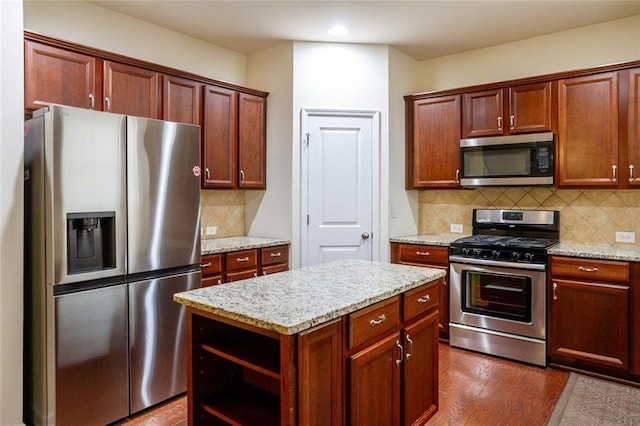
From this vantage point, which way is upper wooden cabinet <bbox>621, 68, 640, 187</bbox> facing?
toward the camera

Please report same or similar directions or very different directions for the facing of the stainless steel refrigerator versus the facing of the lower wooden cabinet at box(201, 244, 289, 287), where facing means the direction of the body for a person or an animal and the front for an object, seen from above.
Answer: same or similar directions

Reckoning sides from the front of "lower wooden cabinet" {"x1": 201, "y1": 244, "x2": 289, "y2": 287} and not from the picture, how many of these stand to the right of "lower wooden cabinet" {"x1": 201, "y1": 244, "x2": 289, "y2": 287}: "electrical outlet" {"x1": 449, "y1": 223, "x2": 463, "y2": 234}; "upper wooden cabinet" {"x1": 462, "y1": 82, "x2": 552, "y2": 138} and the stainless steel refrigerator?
1

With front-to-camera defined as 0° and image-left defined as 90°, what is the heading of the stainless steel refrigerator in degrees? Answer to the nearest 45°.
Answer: approximately 315°

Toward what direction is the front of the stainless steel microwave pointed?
toward the camera

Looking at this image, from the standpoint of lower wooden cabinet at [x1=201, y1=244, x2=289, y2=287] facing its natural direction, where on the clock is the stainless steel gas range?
The stainless steel gas range is roughly at 11 o'clock from the lower wooden cabinet.

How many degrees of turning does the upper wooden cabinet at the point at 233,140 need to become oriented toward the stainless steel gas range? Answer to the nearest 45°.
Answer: approximately 45° to its left

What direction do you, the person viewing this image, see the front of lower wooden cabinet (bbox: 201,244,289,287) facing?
facing the viewer and to the right of the viewer

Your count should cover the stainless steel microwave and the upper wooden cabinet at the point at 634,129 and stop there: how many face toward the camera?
2

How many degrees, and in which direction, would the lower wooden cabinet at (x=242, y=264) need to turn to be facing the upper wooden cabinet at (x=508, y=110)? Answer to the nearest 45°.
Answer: approximately 45° to its left

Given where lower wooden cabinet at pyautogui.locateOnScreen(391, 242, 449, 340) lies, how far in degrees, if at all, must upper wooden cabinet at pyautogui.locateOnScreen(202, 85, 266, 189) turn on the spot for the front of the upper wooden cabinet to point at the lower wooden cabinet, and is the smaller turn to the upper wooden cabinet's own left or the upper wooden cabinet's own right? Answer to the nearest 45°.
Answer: approximately 45° to the upper wooden cabinet's own left

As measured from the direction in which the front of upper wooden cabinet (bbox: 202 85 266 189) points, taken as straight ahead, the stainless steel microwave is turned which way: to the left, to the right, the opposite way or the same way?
to the right

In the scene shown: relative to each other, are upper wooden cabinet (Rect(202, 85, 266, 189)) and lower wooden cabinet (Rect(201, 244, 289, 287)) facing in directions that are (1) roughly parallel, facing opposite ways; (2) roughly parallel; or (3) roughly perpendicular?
roughly parallel

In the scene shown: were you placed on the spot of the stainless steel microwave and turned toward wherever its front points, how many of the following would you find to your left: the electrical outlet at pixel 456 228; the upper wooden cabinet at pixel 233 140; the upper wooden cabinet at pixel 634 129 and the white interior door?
1

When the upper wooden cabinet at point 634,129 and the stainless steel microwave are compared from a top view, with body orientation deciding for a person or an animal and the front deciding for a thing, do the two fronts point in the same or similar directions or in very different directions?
same or similar directions

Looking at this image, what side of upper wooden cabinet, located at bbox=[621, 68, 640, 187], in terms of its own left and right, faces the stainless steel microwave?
right
